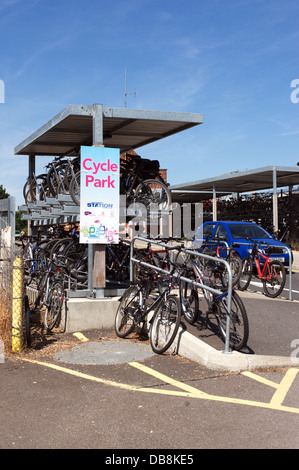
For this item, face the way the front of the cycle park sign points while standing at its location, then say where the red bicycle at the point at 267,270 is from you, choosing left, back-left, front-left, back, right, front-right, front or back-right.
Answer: back-left

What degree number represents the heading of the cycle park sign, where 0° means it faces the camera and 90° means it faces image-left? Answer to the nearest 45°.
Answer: approximately 0°

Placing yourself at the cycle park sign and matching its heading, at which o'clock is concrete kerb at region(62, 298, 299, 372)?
The concrete kerb is roughly at 11 o'clock from the cycle park sign.
